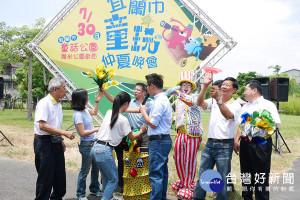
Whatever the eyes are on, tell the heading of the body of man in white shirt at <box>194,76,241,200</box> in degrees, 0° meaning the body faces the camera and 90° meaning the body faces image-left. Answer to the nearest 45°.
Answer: approximately 45°

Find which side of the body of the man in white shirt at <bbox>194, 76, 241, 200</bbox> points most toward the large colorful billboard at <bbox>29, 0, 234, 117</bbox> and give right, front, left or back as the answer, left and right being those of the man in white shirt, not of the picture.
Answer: right

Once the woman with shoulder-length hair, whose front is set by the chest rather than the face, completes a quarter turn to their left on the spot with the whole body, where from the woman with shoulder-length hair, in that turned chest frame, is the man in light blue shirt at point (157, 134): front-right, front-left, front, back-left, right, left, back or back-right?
back-right

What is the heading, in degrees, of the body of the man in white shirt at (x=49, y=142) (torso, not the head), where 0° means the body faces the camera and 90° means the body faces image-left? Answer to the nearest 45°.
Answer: approximately 270°

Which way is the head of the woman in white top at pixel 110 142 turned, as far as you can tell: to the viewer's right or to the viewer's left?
to the viewer's right

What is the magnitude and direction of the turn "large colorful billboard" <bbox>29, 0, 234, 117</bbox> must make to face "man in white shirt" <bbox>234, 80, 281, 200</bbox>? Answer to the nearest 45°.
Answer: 0° — it already faces them

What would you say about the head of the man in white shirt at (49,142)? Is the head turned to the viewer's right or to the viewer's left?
to the viewer's right

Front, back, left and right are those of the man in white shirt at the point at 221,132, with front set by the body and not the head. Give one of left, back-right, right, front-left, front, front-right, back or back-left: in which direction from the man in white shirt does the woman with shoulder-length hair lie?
front-right

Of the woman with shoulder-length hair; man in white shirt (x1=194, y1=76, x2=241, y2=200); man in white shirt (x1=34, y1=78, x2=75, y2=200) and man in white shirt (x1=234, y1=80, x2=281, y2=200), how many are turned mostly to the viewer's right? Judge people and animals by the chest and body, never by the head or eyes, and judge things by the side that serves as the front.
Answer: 2

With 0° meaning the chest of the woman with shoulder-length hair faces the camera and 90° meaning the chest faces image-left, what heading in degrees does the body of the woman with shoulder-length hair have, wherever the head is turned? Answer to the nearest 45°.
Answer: approximately 270°

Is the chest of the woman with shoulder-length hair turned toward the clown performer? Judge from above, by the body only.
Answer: yes

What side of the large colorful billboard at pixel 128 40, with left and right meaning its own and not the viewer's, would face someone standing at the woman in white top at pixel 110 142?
front

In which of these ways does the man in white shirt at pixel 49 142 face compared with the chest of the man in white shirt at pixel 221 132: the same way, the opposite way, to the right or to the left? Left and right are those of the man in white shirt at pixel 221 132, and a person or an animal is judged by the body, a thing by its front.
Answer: the opposite way
